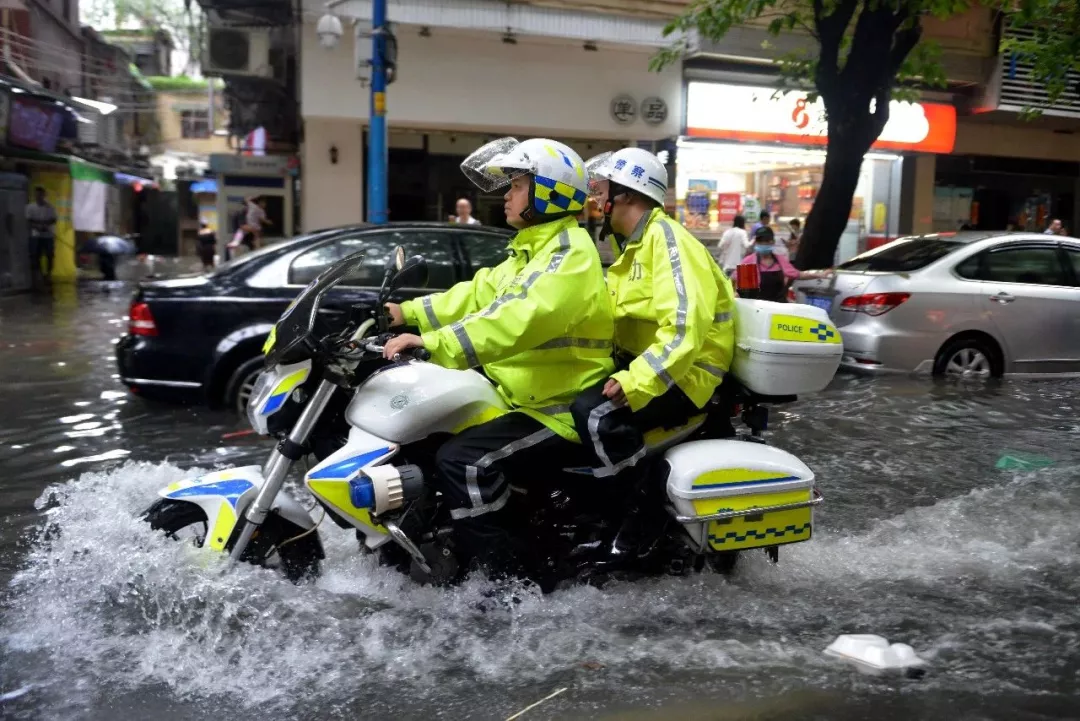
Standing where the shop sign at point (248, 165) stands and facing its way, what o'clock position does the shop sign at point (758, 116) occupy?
the shop sign at point (758, 116) is roughly at 10 o'clock from the shop sign at point (248, 165).

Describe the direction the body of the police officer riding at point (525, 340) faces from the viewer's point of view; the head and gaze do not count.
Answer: to the viewer's left

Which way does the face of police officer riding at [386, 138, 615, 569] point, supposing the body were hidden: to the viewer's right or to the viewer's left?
to the viewer's left

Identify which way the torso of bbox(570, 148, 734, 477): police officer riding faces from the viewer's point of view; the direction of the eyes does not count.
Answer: to the viewer's left

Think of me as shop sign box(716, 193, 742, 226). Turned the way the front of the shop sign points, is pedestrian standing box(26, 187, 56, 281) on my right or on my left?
on my right

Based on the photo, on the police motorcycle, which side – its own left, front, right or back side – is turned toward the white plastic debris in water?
back

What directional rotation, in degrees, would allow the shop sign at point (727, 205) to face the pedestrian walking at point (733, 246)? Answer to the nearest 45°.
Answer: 0° — it already faces them

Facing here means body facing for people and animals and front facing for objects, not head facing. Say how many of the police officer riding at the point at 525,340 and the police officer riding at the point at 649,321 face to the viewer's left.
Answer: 2
